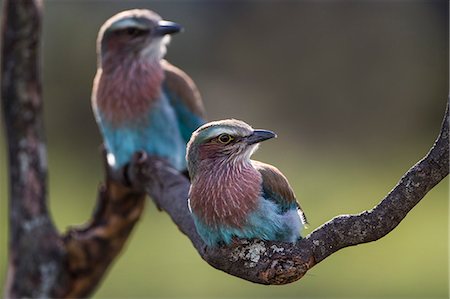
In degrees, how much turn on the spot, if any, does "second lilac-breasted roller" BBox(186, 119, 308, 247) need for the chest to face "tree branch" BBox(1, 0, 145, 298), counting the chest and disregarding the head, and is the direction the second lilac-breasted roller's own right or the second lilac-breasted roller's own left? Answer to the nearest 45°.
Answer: approximately 90° to the second lilac-breasted roller's own right

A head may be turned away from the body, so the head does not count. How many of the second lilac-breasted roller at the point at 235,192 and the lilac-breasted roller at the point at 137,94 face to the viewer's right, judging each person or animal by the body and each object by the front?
0

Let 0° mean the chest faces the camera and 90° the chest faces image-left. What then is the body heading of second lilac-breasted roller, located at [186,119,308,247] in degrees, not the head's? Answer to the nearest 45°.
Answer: approximately 45°

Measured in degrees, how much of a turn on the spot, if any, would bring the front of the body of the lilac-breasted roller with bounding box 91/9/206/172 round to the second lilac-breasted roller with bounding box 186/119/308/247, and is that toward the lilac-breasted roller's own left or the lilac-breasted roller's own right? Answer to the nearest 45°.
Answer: approximately 45° to the lilac-breasted roller's own left

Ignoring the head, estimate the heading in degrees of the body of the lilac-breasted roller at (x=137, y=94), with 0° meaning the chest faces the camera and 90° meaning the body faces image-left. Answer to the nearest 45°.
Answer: approximately 45°
